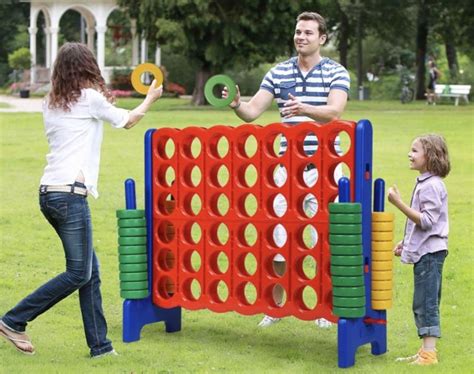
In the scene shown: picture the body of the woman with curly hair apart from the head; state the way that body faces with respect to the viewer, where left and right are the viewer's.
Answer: facing away from the viewer and to the right of the viewer

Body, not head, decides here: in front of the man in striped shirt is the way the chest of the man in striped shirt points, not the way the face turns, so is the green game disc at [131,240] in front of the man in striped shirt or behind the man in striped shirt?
in front

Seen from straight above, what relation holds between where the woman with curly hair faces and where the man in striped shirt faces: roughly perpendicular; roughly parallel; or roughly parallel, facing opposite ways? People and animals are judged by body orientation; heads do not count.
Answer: roughly parallel, facing opposite ways

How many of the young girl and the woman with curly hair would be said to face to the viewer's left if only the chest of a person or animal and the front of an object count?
1

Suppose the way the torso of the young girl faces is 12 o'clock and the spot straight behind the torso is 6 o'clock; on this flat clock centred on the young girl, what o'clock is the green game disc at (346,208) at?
The green game disc is roughly at 11 o'clock from the young girl.

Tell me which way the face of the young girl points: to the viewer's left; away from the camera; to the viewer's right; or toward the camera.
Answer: to the viewer's left

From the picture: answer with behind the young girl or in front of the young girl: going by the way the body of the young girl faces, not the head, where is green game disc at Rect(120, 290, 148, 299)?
in front

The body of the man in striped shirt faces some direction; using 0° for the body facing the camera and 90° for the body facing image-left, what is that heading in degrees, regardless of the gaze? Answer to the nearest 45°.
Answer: approximately 45°

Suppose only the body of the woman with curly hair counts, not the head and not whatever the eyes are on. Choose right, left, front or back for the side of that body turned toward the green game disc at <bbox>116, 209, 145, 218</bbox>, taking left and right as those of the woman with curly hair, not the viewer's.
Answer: front

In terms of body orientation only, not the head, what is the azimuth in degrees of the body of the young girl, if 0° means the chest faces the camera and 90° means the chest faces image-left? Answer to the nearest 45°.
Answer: approximately 90°

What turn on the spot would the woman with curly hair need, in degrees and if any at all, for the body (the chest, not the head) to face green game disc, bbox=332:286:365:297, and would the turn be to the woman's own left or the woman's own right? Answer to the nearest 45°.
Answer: approximately 45° to the woman's own right

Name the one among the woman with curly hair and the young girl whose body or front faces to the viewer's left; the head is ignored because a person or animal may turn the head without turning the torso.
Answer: the young girl

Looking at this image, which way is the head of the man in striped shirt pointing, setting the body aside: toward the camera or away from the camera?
toward the camera

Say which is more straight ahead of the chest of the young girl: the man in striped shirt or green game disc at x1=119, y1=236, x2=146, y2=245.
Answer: the green game disc
